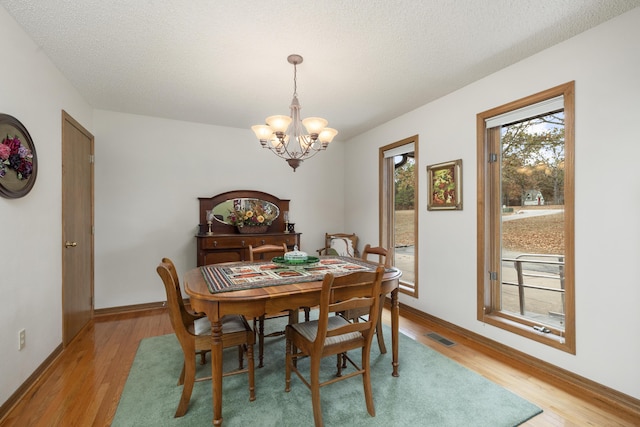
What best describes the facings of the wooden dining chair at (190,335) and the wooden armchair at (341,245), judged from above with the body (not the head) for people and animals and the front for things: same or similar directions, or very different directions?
very different directions

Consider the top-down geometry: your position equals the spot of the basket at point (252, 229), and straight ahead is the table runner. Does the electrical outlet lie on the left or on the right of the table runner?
right

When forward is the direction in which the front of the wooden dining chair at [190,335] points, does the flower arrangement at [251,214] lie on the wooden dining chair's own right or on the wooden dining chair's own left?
on the wooden dining chair's own left

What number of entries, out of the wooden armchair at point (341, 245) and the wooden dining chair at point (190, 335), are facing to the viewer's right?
1

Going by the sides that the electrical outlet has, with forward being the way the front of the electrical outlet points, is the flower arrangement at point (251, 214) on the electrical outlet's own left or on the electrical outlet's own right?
on the electrical outlet's own left

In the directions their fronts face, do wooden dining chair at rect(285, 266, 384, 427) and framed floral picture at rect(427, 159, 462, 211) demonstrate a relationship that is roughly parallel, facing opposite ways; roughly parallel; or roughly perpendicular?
roughly perpendicular

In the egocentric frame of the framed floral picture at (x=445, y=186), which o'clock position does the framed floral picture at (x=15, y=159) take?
the framed floral picture at (x=15, y=159) is roughly at 12 o'clock from the framed floral picture at (x=445, y=186).

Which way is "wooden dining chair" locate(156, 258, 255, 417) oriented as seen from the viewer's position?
to the viewer's right

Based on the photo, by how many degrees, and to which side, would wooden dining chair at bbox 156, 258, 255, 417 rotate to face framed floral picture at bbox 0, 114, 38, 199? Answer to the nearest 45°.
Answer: approximately 135° to its left
